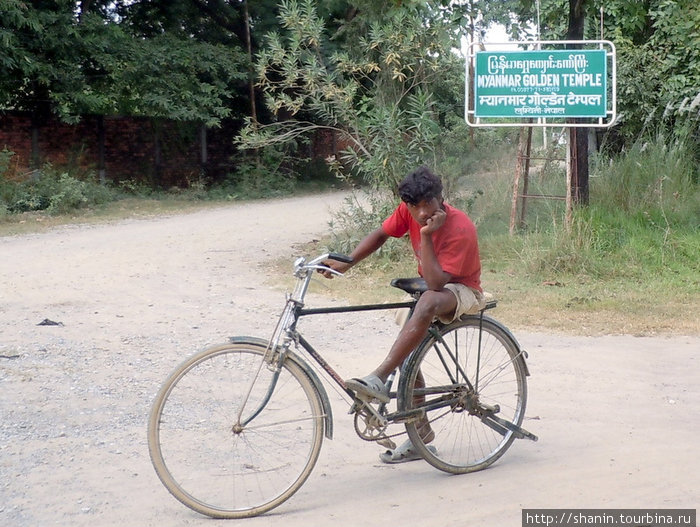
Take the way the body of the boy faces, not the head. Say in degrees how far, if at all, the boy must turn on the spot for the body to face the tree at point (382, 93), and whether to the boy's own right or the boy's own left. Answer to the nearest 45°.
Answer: approximately 135° to the boy's own right

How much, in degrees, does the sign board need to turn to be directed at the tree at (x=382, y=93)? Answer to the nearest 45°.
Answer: approximately 90° to its right

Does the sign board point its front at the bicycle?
yes

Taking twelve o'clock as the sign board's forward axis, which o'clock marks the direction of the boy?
The boy is roughly at 12 o'clock from the sign board.

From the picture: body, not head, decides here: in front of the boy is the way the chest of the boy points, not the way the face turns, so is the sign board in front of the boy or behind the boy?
behind

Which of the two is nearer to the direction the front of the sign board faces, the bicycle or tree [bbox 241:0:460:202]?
the bicycle
